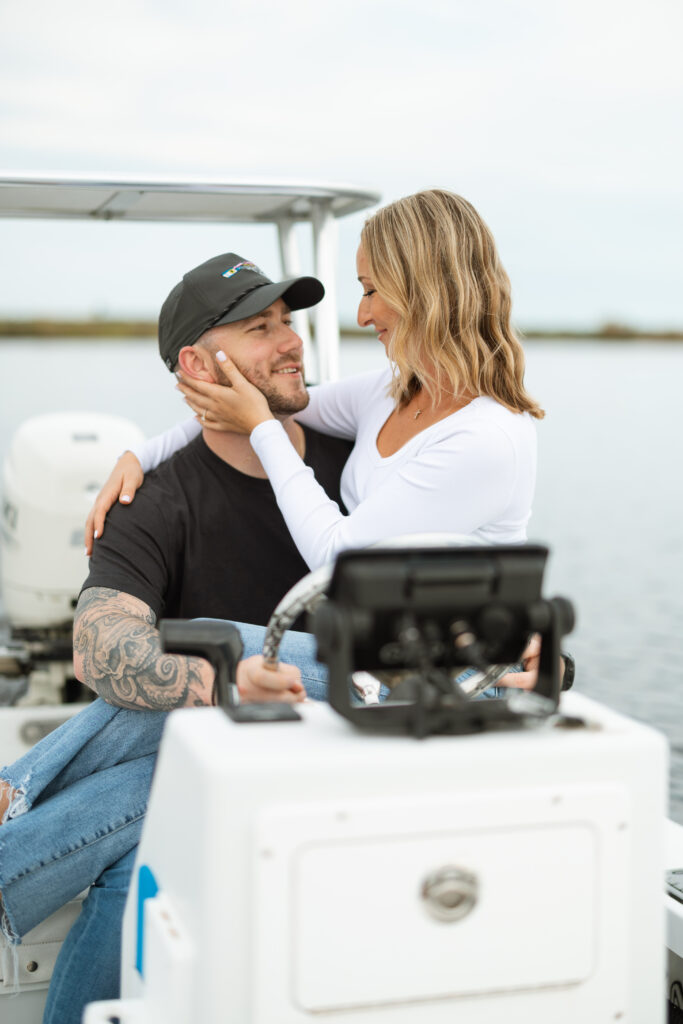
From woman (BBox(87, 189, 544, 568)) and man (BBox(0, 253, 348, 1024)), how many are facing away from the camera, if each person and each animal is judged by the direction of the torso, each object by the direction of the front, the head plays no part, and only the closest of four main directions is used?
0

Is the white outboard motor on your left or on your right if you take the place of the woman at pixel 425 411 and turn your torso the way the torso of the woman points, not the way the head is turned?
on your right

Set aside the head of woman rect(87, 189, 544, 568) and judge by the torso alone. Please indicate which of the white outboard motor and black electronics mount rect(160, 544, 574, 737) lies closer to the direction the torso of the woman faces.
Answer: the black electronics mount

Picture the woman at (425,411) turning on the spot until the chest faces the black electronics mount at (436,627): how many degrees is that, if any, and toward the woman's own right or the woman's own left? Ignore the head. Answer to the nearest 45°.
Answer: approximately 45° to the woman's own left

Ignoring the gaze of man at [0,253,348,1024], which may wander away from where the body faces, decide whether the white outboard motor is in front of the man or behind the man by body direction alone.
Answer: behind

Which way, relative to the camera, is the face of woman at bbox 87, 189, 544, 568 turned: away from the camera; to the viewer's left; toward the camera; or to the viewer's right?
to the viewer's left

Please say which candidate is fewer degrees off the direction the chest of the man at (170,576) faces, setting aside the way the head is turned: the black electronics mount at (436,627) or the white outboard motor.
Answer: the black electronics mount

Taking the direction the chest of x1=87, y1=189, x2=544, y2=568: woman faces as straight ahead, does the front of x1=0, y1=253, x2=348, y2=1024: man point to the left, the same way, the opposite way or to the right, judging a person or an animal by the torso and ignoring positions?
to the left

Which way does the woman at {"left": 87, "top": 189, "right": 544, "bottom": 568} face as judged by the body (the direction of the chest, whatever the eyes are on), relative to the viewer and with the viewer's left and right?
facing the viewer and to the left of the viewer

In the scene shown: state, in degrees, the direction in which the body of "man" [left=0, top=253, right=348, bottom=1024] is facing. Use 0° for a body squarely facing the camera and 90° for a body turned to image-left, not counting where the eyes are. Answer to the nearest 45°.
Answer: approximately 315°
